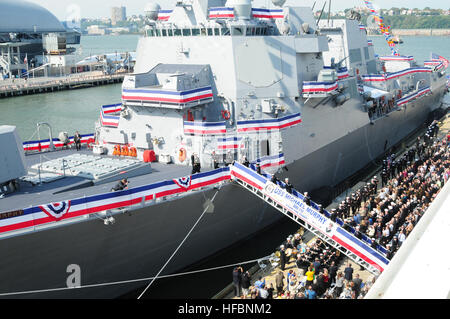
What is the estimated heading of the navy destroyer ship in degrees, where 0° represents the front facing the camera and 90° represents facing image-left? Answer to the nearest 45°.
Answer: approximately 45°

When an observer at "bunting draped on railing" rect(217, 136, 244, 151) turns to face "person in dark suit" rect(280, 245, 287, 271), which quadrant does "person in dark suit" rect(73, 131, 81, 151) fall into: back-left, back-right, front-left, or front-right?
back-right

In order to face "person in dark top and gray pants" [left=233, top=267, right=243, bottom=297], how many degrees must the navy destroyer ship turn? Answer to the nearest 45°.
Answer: approximately 45° to its left

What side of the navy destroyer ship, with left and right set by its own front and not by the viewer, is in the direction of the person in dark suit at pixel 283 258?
left
